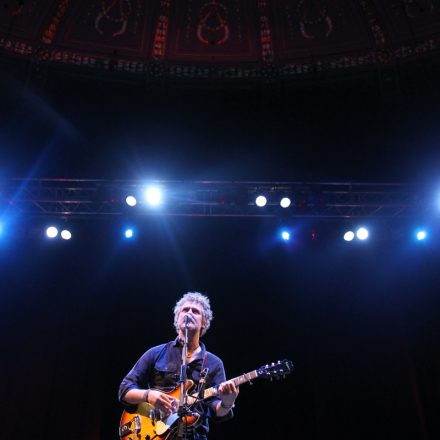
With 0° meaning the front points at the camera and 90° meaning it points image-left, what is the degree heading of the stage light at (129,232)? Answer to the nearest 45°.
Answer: approximately 0°

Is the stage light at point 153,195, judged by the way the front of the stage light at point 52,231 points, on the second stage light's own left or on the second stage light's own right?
on the second stage light's own left

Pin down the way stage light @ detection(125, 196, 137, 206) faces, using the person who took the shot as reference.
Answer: facing the viewer

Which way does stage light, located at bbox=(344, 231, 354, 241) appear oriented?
toward the camera

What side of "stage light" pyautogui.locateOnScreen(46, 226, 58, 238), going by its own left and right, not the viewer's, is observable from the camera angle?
front

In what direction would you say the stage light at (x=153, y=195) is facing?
toward the camera
